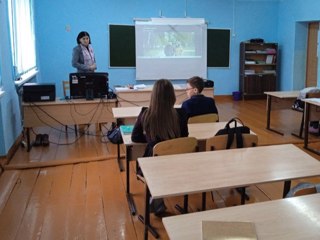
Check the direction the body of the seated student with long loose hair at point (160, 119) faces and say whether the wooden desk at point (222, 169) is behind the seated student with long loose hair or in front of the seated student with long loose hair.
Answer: behind

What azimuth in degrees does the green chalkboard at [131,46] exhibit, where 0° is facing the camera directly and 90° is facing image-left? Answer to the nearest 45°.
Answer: approximately 0°

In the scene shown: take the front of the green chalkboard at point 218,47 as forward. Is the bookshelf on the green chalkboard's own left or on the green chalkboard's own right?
on the green chalkboard's own left

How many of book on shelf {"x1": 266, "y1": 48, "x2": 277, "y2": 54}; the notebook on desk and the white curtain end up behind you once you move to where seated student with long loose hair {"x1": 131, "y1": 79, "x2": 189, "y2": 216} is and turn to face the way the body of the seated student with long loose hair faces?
1

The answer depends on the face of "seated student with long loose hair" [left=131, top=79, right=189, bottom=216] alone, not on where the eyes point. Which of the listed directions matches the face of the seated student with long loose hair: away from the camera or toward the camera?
away from the camera

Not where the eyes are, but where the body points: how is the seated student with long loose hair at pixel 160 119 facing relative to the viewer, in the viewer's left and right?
facing away from the viewer

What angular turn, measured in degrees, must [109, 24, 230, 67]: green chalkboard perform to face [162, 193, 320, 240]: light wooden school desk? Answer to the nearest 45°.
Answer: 0° — it already faces it

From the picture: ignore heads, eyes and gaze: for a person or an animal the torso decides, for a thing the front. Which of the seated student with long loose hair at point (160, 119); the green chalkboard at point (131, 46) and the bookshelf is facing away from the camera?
the seated student with long loose hair

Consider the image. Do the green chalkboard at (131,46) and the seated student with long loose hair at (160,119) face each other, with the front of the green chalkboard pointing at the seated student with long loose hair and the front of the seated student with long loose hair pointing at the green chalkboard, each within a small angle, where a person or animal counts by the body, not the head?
yes

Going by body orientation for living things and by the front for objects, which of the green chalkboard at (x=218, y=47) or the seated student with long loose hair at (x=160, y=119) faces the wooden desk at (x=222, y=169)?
the green chalkboard

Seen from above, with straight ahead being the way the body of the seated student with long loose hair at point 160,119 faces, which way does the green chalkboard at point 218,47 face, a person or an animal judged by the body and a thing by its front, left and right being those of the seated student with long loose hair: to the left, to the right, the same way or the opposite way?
the opposite way

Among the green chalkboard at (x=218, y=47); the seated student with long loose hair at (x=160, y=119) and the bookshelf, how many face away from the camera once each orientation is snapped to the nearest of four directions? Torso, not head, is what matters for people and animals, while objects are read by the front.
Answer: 1

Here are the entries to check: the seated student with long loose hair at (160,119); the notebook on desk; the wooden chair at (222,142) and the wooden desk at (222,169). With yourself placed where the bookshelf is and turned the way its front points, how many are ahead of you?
4

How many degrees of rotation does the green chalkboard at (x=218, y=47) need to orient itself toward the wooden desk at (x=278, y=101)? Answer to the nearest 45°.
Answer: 0° — it already faces it
